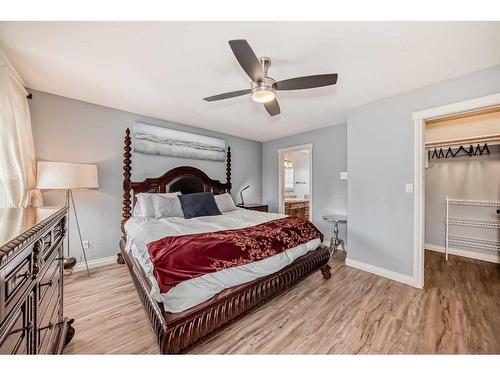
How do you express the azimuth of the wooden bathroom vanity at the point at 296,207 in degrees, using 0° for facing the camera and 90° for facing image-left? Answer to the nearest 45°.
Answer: approximately 45°

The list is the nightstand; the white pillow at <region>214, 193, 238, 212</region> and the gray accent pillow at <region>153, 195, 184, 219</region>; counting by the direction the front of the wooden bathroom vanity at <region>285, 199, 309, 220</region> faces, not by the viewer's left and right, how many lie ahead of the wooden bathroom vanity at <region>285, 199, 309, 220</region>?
3

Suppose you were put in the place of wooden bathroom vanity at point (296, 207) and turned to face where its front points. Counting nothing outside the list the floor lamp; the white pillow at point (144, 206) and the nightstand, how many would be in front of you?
3

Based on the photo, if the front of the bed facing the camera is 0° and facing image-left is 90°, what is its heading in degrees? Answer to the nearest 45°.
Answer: approximately 315°

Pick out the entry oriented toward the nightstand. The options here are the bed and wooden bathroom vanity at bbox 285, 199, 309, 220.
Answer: the wooden bathroom vanity

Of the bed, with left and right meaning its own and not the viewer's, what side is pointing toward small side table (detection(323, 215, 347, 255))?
left

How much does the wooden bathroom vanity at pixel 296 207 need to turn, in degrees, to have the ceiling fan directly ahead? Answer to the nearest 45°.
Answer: approximately 45° to its left

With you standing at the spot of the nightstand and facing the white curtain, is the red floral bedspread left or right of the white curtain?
left
